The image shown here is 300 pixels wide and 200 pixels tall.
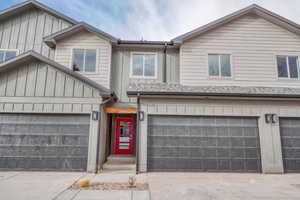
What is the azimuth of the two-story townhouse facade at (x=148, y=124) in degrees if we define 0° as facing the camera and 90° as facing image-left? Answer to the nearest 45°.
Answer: approximately 0°
